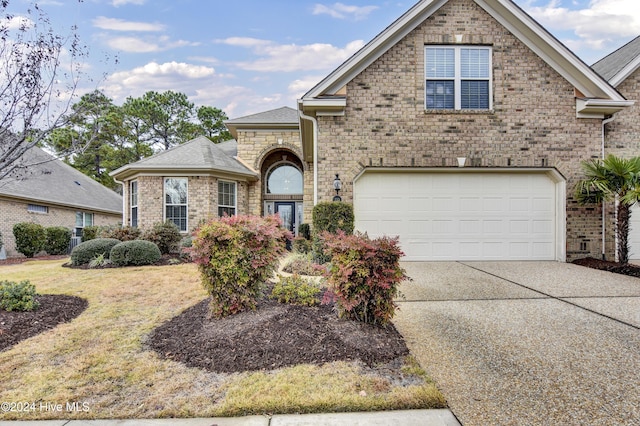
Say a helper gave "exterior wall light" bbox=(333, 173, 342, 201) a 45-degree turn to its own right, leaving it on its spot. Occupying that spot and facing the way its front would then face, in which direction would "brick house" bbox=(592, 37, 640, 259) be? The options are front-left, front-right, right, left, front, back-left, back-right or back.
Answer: back-left

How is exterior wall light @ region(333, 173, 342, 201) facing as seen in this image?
toward the camera

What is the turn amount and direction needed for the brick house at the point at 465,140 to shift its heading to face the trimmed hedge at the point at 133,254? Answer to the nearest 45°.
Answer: approximately 90° to its right

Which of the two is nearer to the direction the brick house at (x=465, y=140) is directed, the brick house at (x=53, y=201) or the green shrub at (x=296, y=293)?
the green shrub

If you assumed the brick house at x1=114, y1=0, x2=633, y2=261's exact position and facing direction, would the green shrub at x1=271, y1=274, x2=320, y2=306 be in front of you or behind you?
in front

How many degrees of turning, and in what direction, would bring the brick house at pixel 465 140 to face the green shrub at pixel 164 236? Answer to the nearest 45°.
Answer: approximately 90° to its right

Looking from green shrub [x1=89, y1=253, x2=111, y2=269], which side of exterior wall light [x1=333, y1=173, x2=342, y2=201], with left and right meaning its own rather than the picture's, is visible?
right

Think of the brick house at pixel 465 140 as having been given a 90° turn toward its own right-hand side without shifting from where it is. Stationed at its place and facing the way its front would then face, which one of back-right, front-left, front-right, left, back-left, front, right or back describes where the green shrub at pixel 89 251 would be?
front

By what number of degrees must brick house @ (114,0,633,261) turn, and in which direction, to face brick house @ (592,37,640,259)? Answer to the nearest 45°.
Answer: approximately 90° to its left

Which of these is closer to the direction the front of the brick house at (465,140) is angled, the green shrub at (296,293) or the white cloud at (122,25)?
the green shrub

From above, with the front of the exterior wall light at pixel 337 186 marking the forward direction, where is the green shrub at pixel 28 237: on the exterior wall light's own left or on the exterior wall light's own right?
on the exterior wall light's own right

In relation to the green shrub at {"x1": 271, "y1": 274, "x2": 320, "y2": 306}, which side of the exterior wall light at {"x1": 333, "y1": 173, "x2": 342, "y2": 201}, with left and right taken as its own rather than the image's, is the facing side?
front

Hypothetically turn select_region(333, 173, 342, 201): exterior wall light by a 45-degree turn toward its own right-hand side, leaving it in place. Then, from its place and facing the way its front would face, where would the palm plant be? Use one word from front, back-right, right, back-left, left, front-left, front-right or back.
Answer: back-left
